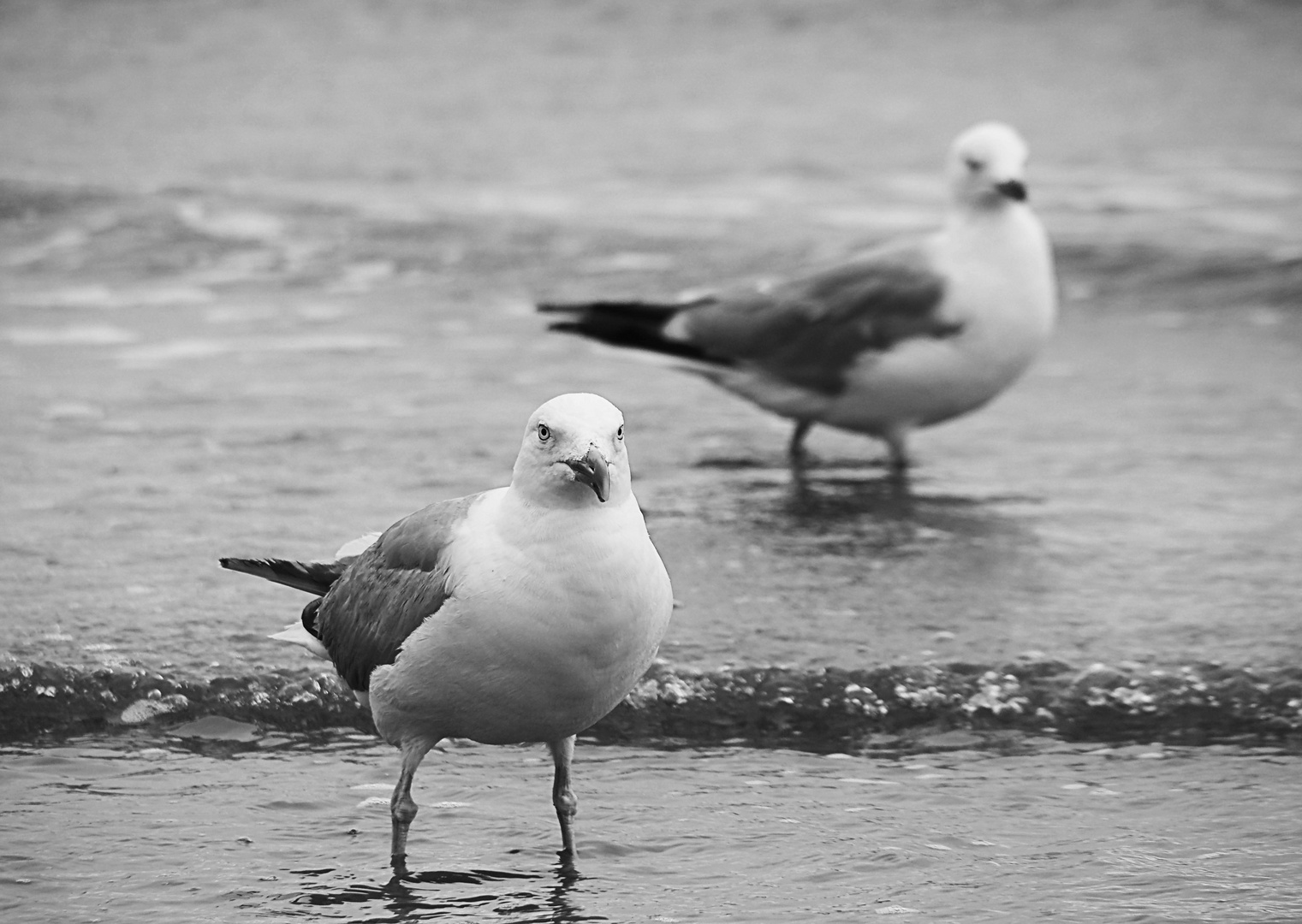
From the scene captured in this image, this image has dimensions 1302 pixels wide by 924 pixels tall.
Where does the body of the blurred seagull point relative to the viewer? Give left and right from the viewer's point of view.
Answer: facing to the right of the viewer

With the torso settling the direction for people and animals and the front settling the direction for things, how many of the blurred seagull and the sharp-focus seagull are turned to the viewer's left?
0

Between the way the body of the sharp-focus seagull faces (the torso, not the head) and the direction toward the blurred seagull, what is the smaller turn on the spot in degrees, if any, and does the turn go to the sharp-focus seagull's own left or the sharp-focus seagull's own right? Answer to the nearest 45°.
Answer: approximately 90° to the sharp-focus seagull's own left

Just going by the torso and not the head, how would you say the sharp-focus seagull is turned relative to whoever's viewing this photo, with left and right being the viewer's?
facing the viewer and to the right of the viewer

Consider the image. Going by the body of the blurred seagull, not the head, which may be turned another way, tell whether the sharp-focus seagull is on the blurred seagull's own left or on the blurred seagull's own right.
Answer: on the blurred seagull's own right
